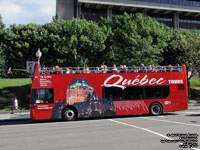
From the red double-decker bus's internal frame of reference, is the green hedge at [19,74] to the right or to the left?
on its right

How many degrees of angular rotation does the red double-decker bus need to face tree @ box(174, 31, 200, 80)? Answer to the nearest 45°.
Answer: approximately 135° to its right

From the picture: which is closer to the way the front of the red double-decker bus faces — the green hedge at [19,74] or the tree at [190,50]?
the green hedge

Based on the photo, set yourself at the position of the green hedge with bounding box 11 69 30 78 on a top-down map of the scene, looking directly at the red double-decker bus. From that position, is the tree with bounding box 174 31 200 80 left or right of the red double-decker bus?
left

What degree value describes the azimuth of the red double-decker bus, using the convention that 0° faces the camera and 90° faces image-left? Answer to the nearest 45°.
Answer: approximately 90°
